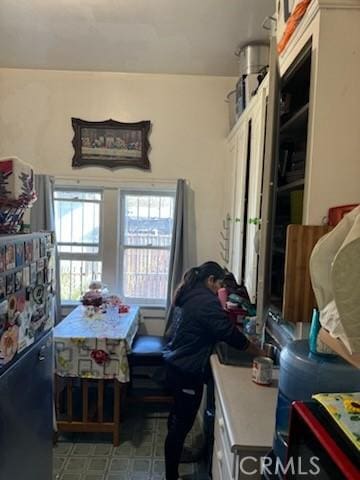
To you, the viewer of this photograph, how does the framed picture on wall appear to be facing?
facing the viewer

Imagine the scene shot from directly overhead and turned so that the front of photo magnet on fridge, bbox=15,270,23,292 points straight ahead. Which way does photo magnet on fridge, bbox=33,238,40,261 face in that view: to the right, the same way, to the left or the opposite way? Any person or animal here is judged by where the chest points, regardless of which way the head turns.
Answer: the same way

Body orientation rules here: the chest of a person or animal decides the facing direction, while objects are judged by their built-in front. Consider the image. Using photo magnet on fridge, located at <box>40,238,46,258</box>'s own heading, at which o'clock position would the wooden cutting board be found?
The wooden cutting board is roughly at 12 o'clock from the photo magnet on fridge.

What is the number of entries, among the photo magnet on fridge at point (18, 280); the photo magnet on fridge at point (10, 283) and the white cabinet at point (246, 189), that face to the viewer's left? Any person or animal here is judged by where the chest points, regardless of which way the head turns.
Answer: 1

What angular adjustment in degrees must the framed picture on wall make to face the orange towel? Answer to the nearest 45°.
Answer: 0° — it already faces it

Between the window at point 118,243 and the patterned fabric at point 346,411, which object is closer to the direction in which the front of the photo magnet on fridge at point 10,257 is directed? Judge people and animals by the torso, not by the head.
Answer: the patterned fabric

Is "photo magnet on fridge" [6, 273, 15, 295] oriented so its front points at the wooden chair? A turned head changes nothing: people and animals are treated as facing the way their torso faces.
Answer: no

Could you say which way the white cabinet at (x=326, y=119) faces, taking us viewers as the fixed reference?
facing to the left of the viewer

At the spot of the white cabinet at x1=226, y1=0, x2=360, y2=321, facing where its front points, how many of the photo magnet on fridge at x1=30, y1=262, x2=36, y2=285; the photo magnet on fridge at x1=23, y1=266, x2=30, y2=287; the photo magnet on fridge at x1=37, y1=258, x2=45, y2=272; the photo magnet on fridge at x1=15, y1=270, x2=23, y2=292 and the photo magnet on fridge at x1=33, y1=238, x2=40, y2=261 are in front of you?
5

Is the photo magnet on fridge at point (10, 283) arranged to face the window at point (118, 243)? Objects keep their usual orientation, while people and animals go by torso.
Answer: no

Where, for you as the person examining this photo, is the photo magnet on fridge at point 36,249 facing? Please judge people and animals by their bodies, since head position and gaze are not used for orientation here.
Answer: facing the viewer and to the right of the viewer

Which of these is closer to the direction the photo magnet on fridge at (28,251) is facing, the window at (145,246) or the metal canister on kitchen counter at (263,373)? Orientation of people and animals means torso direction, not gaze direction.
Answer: the metal canister on kitchen counter

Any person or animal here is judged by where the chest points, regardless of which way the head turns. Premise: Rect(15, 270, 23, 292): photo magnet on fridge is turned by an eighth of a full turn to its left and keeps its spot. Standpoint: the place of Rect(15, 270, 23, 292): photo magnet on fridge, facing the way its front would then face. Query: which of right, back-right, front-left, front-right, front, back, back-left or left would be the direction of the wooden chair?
front-left

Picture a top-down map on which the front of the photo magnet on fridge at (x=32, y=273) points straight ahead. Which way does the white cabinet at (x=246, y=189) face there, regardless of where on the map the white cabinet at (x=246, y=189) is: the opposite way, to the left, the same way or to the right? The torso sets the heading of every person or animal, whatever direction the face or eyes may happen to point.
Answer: the opposite way
